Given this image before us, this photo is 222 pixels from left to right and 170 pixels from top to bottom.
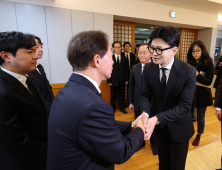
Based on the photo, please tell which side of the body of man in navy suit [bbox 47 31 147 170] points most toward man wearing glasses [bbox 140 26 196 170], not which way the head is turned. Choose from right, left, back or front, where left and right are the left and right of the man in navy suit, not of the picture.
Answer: front

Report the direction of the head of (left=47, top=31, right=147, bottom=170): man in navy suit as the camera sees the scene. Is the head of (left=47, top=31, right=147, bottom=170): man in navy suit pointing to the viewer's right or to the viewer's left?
to the viewer's right

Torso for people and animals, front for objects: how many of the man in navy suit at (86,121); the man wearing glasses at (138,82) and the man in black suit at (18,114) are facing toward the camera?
1

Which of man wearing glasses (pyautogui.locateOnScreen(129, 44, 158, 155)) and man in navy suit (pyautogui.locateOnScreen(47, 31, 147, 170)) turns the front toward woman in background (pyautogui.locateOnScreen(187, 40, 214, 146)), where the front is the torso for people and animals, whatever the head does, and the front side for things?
the man in navy suit

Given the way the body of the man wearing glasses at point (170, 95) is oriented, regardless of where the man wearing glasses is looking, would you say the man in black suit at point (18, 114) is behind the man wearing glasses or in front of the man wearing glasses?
in front

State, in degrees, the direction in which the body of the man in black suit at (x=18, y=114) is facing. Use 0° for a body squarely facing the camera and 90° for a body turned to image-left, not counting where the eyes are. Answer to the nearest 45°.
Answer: approximately 270°

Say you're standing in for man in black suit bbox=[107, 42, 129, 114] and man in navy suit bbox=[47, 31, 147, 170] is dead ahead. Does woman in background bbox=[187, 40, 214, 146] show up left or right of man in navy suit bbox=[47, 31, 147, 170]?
left

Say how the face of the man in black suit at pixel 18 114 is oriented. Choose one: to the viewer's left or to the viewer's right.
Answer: to the viewer's right

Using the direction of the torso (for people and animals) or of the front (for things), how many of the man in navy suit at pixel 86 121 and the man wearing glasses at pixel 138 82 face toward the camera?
1

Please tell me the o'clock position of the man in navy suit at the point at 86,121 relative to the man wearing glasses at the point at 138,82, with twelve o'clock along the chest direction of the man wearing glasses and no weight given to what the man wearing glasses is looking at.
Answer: The man in navy suit is roughly at 12 o'clock from the man wearing glasses.

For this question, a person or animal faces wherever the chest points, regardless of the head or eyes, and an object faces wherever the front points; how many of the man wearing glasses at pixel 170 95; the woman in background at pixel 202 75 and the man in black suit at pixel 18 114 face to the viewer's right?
1
